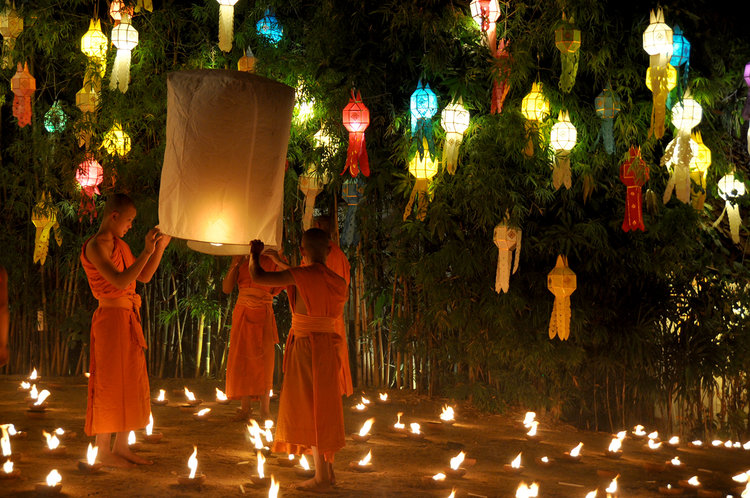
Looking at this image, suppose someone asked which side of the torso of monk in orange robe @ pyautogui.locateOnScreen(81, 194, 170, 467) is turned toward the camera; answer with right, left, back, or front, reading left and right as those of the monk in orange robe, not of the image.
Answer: right

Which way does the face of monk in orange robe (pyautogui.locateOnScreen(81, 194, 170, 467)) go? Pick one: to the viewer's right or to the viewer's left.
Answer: to the viewer's right

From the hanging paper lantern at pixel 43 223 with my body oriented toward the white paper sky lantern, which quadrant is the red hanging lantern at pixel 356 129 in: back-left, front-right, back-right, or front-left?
front-left

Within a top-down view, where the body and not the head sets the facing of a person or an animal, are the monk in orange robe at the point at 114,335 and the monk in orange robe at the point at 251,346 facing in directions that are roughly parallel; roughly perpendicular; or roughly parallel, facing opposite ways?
roughly perpendicular

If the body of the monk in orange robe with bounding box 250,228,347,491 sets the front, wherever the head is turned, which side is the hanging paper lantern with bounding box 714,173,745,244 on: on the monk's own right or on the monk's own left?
on the monk's own right

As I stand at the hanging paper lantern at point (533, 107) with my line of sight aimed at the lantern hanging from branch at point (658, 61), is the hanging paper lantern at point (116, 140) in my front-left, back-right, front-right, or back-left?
back-right

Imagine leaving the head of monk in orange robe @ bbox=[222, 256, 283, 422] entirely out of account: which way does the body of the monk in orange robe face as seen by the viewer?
toward the camera

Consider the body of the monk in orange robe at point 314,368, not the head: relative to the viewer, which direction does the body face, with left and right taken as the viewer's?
facing away from the viewer and to the left of the viewer

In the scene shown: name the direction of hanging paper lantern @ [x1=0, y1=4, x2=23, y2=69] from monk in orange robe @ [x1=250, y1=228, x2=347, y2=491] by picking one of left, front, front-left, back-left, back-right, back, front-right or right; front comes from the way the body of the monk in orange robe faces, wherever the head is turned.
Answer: front

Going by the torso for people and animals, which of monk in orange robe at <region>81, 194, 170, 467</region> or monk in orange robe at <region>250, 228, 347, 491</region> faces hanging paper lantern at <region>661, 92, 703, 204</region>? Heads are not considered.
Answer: monk in orange robe at <region>81, 194, 170, 467</region>
